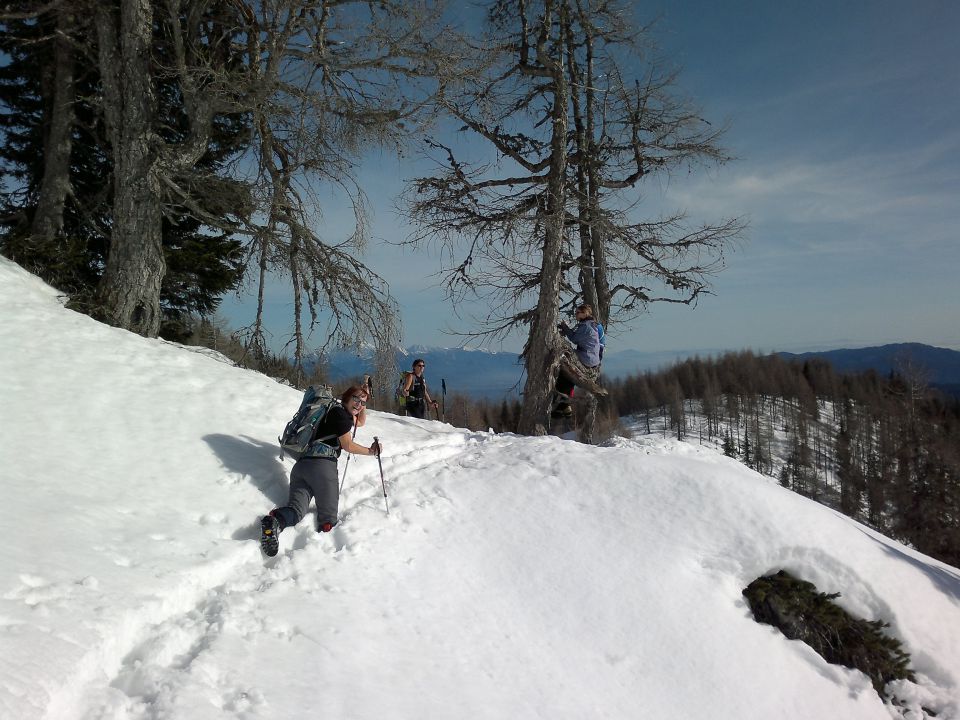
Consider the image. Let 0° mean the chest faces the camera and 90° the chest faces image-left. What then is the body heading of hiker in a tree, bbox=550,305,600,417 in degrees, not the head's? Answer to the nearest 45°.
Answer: approximately 90°
